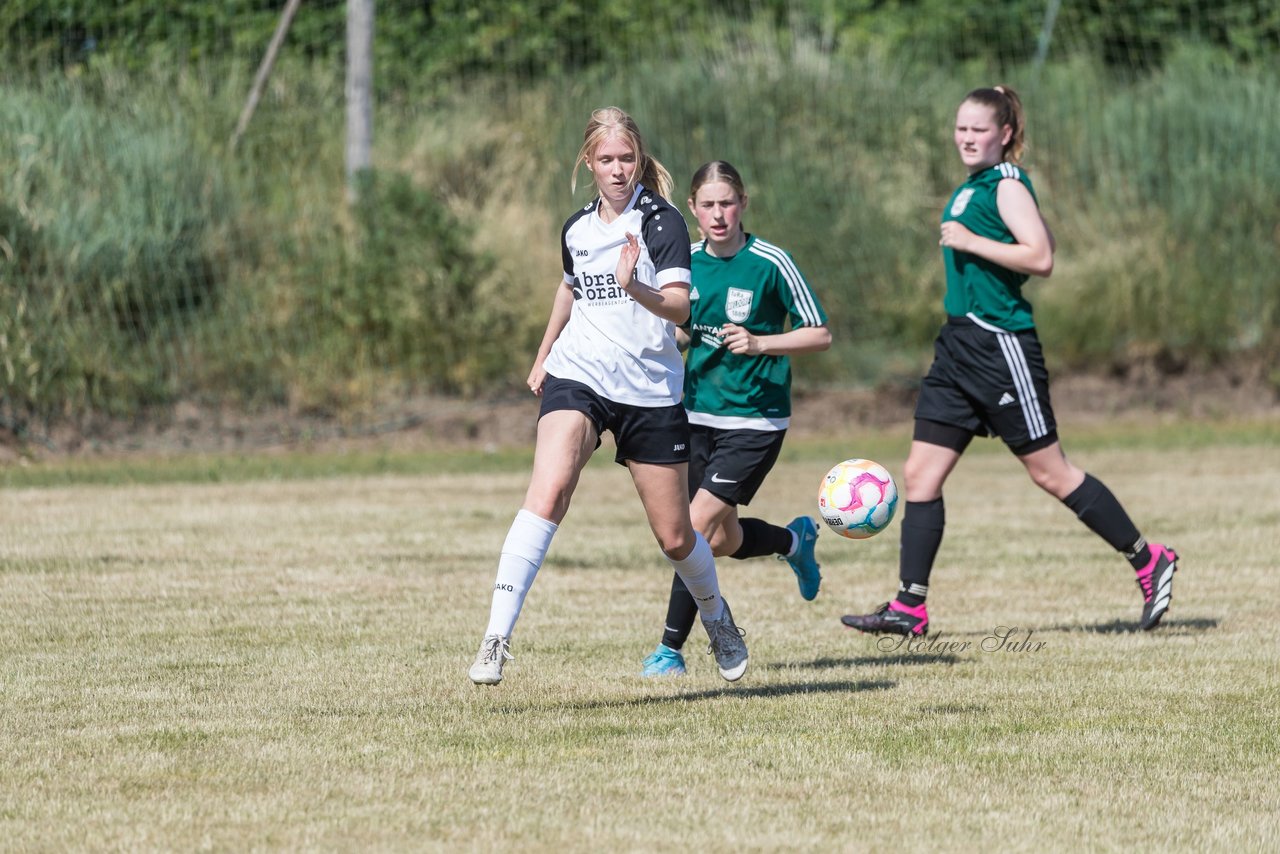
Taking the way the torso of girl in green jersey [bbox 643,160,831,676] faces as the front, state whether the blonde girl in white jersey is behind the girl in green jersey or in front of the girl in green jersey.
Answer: in front

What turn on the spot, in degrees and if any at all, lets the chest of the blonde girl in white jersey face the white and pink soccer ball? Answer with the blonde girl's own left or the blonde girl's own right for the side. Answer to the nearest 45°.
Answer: approximately 135° to the blonde girl's own left

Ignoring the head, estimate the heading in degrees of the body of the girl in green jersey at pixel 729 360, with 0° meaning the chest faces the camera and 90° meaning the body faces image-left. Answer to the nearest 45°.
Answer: approximately 45°

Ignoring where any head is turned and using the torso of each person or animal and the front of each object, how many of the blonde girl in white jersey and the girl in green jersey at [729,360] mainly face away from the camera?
0

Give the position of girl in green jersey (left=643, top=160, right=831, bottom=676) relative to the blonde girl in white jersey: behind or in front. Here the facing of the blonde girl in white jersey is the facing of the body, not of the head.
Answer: behind

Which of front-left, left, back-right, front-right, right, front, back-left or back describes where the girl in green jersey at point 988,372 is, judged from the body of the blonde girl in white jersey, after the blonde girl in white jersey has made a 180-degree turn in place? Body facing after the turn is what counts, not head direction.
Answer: front-right
